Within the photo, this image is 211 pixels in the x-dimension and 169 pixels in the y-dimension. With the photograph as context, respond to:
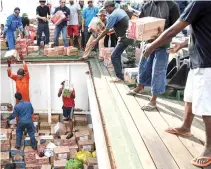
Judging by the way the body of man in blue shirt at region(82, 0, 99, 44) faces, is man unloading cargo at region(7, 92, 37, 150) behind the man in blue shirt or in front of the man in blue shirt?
in front

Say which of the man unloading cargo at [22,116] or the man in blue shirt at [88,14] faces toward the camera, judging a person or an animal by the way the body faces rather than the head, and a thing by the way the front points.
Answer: the man in blue shirt

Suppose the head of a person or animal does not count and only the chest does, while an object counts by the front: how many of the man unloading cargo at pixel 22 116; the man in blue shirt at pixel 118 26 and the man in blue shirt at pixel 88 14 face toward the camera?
1

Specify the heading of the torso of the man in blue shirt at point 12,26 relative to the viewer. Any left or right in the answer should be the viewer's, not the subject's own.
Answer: facing the viewer and to the right of the viewer

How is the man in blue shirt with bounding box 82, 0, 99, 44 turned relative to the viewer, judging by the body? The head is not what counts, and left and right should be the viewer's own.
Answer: facing the viewer

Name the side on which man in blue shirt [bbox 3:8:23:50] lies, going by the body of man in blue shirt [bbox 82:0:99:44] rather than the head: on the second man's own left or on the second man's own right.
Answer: on the second man's own right

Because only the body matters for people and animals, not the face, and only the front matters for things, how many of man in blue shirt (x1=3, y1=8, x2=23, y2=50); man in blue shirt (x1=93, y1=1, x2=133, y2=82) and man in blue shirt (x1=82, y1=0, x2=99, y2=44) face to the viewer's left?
1

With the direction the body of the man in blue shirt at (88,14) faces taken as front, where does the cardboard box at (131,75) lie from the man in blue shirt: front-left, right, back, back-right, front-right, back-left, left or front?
front

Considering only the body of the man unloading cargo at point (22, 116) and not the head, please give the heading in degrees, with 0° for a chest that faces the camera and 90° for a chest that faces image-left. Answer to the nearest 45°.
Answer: approximately 135°

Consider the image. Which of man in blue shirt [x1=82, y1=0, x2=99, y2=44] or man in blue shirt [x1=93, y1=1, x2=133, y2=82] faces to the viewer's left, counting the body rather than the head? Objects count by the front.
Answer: man in blue shirt [x1=93, y1=1, x2=133, y2=82]

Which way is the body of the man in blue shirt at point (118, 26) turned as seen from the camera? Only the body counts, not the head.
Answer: to the viewer's left

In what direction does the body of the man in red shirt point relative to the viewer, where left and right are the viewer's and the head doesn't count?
facing the viewer and to the left of the viewer

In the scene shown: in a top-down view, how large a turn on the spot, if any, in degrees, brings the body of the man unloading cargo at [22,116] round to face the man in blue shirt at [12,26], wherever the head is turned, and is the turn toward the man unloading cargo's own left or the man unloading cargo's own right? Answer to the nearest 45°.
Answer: approximately 45° to the man unloading cargo's own right

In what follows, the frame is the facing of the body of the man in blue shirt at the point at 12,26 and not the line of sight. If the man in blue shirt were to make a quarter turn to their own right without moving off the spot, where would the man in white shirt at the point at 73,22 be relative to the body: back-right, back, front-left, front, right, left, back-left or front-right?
back-left

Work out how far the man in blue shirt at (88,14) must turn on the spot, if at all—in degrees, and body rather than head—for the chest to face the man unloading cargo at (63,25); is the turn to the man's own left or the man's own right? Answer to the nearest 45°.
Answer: approximately 90° to the man's own right
